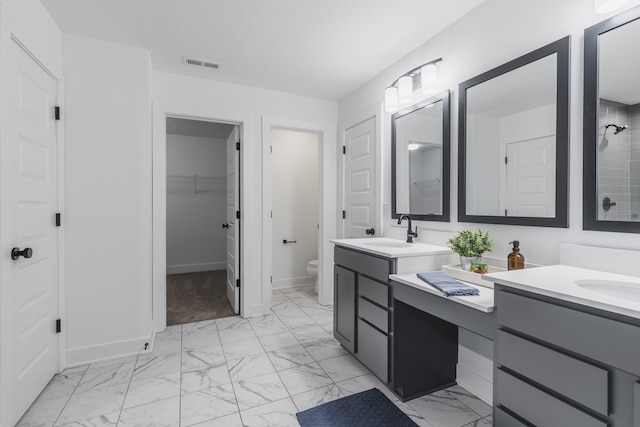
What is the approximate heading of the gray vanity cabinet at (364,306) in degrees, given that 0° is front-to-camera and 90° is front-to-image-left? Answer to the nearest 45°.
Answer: approximately 45°

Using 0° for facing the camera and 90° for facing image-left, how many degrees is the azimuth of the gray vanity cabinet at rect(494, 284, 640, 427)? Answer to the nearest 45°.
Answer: approximately 45°

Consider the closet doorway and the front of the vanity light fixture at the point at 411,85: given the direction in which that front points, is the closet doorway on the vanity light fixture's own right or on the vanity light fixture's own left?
on the vanity light fixture's own right

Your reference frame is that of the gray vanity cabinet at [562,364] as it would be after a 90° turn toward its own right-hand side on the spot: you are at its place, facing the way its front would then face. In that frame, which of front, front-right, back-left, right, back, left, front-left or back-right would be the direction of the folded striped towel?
front

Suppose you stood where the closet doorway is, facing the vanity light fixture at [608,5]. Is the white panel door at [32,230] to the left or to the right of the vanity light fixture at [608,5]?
right

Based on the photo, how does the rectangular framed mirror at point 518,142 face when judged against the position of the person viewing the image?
facing the viewer and to the left of the viewer

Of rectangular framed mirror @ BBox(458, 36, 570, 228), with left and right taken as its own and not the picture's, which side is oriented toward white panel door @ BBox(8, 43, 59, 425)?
front

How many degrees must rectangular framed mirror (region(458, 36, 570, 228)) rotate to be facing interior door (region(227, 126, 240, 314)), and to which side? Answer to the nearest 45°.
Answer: approximately 45° to its right

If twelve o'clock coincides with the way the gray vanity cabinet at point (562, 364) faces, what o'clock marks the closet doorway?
The closet doorway is roughly at 2 o'clock from the gray vanity cabinet.

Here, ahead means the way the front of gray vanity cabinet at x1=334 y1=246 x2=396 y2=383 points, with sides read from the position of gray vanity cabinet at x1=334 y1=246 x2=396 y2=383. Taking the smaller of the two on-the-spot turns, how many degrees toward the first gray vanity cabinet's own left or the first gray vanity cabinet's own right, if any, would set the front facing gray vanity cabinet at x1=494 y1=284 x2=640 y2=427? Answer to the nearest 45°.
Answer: approximately 90° to the first gray vanity cabinet's own left

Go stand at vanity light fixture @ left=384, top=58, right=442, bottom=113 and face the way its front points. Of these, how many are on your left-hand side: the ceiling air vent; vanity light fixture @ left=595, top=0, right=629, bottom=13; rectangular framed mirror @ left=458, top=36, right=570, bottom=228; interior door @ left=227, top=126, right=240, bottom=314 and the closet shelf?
2

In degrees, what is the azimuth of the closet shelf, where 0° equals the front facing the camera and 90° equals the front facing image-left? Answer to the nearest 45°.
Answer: approximately 0°
